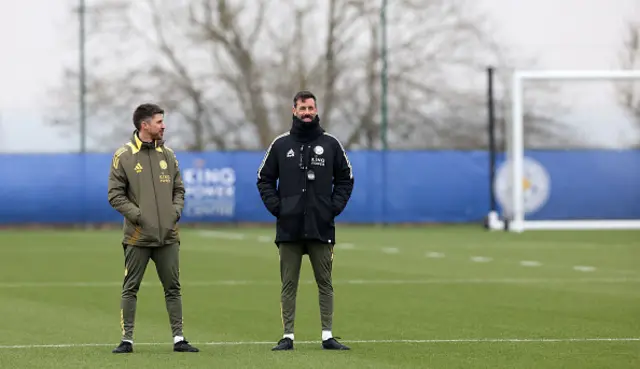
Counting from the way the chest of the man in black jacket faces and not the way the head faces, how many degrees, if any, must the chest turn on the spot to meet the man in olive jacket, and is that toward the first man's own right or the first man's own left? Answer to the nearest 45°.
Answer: approximately 90° to the first man's own right

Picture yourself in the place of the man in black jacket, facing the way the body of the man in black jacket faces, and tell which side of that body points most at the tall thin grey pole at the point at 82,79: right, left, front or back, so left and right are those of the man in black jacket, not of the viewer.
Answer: back

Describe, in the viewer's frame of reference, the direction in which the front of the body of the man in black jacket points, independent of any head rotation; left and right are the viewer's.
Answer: facing the viewer

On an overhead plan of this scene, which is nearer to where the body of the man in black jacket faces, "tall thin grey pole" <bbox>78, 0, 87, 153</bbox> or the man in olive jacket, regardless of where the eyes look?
the man in olive jacket

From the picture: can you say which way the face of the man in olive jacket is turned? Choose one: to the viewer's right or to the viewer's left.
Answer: to the viewer's right
